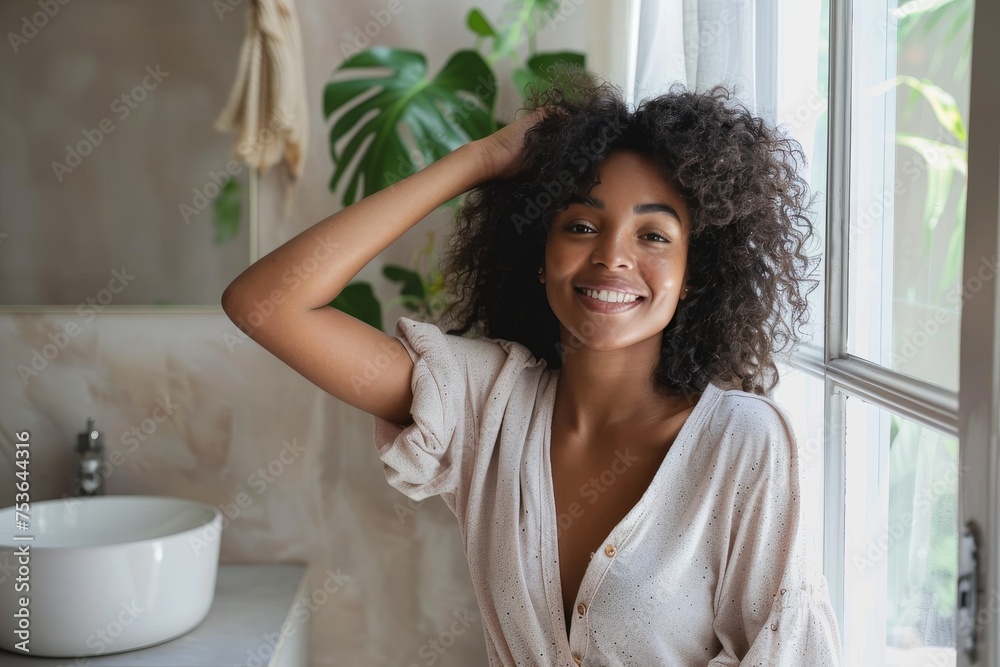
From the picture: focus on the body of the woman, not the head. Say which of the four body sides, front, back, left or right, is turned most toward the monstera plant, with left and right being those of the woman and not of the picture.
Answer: back

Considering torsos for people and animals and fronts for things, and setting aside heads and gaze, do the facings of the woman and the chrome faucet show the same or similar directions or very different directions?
same or similar directions

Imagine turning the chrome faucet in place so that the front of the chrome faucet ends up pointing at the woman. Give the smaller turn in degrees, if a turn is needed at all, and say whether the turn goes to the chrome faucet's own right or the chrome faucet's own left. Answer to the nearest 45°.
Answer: approximately 45° to the chrome faucet's own left

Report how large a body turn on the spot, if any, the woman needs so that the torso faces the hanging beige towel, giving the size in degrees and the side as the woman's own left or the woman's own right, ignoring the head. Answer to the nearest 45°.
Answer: approximately 135° to the woman's own right

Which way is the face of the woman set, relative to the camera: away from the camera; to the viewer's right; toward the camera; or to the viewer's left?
toward the camera

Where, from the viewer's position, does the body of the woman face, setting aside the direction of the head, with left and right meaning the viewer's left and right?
facing the viewer

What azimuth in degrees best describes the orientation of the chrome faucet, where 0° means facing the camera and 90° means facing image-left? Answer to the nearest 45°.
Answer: approximately 0°

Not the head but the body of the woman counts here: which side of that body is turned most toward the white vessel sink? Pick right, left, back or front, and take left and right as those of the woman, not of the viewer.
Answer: right
